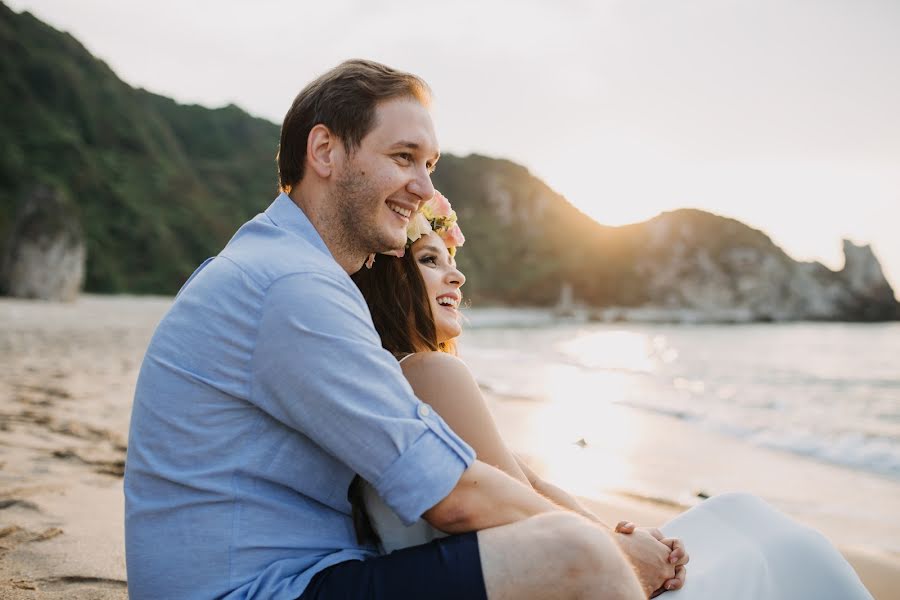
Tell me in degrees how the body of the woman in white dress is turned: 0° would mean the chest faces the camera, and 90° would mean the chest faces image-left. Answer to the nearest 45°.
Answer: approximately 270°

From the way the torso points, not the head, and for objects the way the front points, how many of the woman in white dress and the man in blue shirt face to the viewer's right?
2

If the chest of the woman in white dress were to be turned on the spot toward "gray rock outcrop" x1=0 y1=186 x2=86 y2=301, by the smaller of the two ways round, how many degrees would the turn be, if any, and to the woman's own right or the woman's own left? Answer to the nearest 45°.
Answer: approximately 135° to the woman's own left

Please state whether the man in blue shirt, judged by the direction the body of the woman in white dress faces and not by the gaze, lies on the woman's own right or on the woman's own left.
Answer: on the woman's own right

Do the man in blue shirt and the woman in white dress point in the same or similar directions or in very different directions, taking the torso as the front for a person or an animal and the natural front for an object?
same or similar directions

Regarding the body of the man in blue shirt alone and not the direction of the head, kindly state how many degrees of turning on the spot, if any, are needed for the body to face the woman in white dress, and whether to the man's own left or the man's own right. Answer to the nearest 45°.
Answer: approximately 45° to the man's own left

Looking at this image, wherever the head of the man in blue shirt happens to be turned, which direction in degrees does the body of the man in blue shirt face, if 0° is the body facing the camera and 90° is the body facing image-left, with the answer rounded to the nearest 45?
approximately 270°
